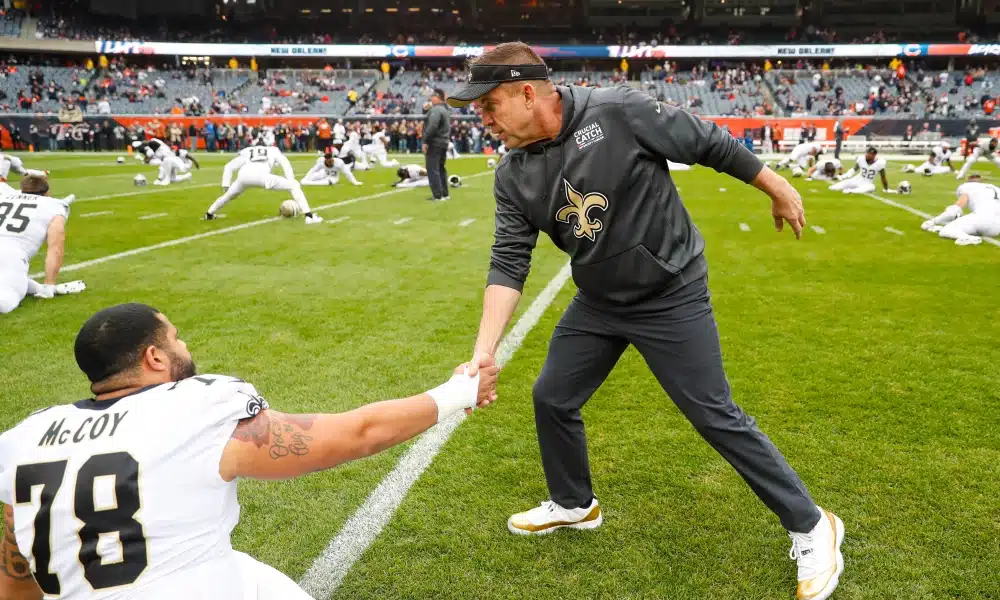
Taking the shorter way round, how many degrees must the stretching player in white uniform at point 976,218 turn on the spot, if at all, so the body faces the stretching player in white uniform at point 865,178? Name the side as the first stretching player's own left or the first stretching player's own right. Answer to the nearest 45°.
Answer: approximately 45° to the first stretching player's own right

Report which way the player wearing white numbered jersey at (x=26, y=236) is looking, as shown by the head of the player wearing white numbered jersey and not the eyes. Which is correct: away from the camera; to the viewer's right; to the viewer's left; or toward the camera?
away from the camera

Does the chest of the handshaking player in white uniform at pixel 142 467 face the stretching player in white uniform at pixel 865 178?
yes

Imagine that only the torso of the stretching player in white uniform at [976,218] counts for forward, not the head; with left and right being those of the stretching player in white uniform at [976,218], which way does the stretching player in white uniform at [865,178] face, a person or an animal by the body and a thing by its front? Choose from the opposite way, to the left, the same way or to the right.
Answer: to the left

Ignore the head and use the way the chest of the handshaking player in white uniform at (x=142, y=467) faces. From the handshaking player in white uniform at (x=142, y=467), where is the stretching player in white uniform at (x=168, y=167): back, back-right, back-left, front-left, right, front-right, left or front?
front-left

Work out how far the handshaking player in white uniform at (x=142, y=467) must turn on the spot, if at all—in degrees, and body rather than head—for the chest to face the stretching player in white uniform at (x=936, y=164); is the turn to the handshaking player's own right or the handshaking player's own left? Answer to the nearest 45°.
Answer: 0° — they already face them

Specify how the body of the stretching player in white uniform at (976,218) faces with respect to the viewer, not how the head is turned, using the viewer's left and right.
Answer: facing away from the viewer and to the left of the viewer

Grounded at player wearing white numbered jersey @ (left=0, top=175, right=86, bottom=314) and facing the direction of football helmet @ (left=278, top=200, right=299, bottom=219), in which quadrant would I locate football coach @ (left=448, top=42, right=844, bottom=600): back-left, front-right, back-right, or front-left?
back-right

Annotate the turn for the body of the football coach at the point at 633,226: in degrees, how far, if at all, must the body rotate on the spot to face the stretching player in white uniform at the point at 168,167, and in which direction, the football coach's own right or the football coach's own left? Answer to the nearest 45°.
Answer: approximately 90° to the football coach's own right

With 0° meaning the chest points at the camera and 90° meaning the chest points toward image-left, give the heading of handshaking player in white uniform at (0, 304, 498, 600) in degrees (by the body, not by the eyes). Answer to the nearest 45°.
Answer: approximately 225°

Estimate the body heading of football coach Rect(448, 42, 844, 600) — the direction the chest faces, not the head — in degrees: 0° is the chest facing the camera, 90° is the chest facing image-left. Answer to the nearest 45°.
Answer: approximately 45°

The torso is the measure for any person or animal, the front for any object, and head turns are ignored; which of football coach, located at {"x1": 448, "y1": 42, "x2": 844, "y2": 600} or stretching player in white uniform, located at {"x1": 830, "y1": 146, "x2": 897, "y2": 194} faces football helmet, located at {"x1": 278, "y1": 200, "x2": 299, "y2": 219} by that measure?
the stretching player in white uniform
